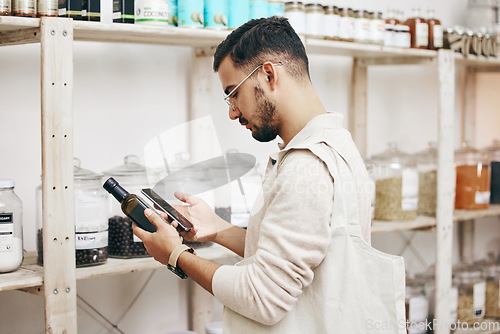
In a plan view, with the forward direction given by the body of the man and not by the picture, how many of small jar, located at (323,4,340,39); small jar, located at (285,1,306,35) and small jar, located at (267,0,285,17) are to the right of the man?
3

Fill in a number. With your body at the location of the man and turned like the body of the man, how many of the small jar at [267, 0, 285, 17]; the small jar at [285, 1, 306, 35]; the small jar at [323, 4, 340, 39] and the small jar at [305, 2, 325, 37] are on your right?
4

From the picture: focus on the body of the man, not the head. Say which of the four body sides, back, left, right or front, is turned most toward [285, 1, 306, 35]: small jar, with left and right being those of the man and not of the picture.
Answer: right

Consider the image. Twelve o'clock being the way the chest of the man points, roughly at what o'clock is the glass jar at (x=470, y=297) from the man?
The glass jar is roughly at 4 o'clock from the man.

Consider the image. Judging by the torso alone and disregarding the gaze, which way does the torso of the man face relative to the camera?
to the viewer's left

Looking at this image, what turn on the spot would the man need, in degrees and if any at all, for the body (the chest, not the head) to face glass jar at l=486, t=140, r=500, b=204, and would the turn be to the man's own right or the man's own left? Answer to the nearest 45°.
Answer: approximately 135° to the man's own right

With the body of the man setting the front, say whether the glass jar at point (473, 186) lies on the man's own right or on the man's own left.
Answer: on the man's own right

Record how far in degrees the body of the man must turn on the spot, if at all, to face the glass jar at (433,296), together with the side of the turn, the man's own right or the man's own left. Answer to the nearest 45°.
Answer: approximately 135° to the man's own right

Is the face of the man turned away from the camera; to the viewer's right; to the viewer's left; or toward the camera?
to the viewer's left

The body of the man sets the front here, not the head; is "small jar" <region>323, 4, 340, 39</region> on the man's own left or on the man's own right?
on the man's own right
